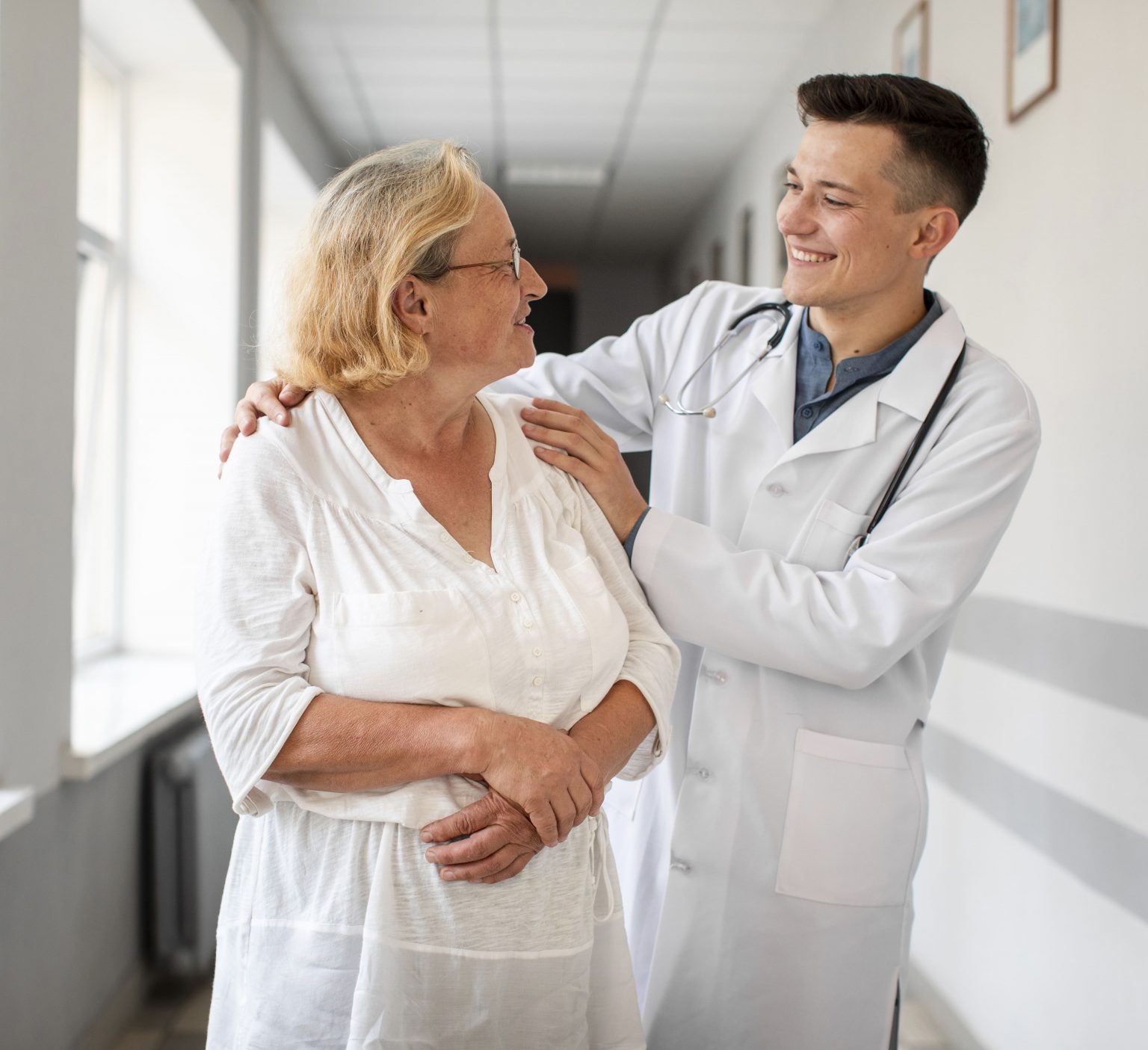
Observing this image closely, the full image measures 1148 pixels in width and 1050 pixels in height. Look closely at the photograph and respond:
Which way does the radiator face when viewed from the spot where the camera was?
facing to the right of the viewer

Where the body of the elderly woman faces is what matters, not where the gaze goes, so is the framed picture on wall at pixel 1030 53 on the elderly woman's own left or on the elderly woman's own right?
on the elderly woman's own left

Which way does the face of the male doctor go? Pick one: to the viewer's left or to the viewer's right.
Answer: to the viewer's left

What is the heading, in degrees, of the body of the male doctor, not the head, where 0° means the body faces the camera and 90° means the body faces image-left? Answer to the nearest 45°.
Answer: approximately 45°

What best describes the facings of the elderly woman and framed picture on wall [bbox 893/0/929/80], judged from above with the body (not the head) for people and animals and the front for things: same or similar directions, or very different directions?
very different directions

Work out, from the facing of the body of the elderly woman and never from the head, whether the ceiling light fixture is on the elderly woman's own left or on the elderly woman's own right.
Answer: on the elderly woman's own left

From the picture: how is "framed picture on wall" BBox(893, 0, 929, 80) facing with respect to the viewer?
to the viewer's left

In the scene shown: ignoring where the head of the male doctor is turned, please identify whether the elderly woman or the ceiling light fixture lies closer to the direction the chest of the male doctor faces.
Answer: the elderly woman
